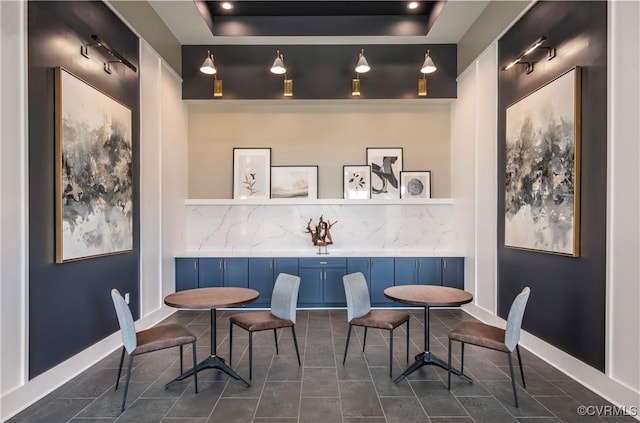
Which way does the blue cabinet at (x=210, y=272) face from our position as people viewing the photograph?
facing the viewer

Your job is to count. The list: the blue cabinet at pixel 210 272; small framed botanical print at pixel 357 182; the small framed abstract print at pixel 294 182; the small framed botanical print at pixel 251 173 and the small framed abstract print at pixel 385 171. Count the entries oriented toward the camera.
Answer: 5

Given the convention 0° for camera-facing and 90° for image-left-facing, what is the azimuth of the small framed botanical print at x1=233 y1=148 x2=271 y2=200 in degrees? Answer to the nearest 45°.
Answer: approximately 0°

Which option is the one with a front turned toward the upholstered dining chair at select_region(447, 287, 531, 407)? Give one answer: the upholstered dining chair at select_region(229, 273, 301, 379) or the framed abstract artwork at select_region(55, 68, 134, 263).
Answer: the framed abstract artwork

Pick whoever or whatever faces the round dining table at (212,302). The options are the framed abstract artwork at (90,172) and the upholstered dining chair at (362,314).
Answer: the framed abstract artwork

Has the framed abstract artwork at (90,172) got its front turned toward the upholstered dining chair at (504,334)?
yes

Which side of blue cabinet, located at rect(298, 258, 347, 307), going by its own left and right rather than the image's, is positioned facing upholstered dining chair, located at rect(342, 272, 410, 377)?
front

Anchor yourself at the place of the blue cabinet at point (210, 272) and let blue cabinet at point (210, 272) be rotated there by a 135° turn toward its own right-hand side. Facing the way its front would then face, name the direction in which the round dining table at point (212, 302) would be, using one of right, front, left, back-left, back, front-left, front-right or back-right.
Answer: back-left

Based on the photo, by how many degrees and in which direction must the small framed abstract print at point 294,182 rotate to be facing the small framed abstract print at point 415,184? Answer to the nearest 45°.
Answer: approximately 90° to its left

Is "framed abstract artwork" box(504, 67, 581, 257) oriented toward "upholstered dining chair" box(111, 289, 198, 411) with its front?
yes

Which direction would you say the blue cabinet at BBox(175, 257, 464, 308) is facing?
toward the camera

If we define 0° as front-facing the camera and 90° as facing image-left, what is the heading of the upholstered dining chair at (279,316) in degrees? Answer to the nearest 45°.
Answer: approximately 45°

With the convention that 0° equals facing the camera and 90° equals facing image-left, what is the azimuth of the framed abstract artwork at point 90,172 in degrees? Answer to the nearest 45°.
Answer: approximately 315°

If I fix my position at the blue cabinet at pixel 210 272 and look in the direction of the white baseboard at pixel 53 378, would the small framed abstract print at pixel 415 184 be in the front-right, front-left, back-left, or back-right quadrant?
back-left

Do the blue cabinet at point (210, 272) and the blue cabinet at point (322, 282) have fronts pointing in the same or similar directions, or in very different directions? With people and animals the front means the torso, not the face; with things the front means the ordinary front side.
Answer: same or similar directions
